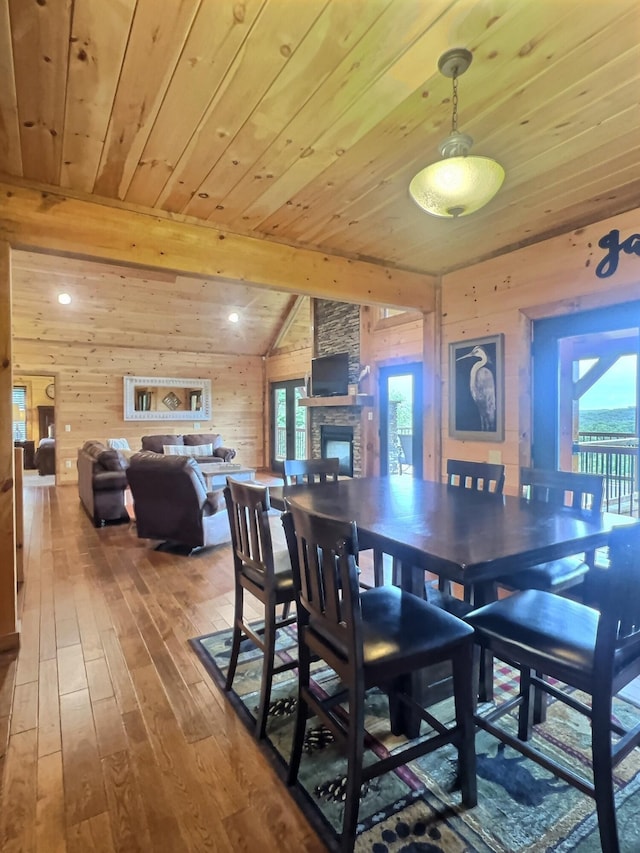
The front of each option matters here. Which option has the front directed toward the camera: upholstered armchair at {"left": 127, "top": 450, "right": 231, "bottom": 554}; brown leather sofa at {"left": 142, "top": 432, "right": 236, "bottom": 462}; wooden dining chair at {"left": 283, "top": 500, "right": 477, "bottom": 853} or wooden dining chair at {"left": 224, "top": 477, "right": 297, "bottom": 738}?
the brown leather sofa

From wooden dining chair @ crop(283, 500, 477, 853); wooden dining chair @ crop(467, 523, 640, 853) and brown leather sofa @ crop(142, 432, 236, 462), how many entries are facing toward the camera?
1

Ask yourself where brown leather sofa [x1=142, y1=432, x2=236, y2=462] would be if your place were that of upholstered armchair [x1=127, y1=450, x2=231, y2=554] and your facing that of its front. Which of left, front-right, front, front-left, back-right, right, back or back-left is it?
front-left

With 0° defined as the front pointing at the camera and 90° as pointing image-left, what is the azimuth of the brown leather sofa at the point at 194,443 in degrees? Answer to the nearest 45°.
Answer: approximately 0°

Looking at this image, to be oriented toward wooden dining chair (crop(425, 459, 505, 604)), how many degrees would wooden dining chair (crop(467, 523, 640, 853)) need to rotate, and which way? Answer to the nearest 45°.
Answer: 0° — it already faces it

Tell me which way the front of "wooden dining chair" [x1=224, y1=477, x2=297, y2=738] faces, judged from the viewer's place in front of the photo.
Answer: facing away from the viewer and to the right of the viewer

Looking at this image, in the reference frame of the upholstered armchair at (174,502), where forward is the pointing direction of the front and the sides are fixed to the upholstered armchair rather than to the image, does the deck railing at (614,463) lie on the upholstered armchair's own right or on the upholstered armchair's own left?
on the upholstered armchair's own right

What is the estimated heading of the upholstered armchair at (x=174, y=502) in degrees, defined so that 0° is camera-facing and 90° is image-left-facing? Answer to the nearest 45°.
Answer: approximately 225°

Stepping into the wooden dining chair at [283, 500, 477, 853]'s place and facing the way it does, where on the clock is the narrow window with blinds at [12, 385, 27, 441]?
The narrow window with blinds is roughly at 9 o'clock from the wooden dining chair.

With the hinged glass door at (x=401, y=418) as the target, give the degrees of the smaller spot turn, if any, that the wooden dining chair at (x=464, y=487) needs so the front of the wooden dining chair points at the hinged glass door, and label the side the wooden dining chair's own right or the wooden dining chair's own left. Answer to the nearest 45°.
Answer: approximately 135° to the wooden dining chair's own right

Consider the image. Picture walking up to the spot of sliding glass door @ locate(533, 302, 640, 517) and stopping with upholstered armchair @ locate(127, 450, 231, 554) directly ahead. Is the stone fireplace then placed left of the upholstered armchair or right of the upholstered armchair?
right

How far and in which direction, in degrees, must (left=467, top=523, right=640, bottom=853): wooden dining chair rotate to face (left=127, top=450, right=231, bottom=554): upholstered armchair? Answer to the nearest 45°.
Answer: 0° — it already faces it
